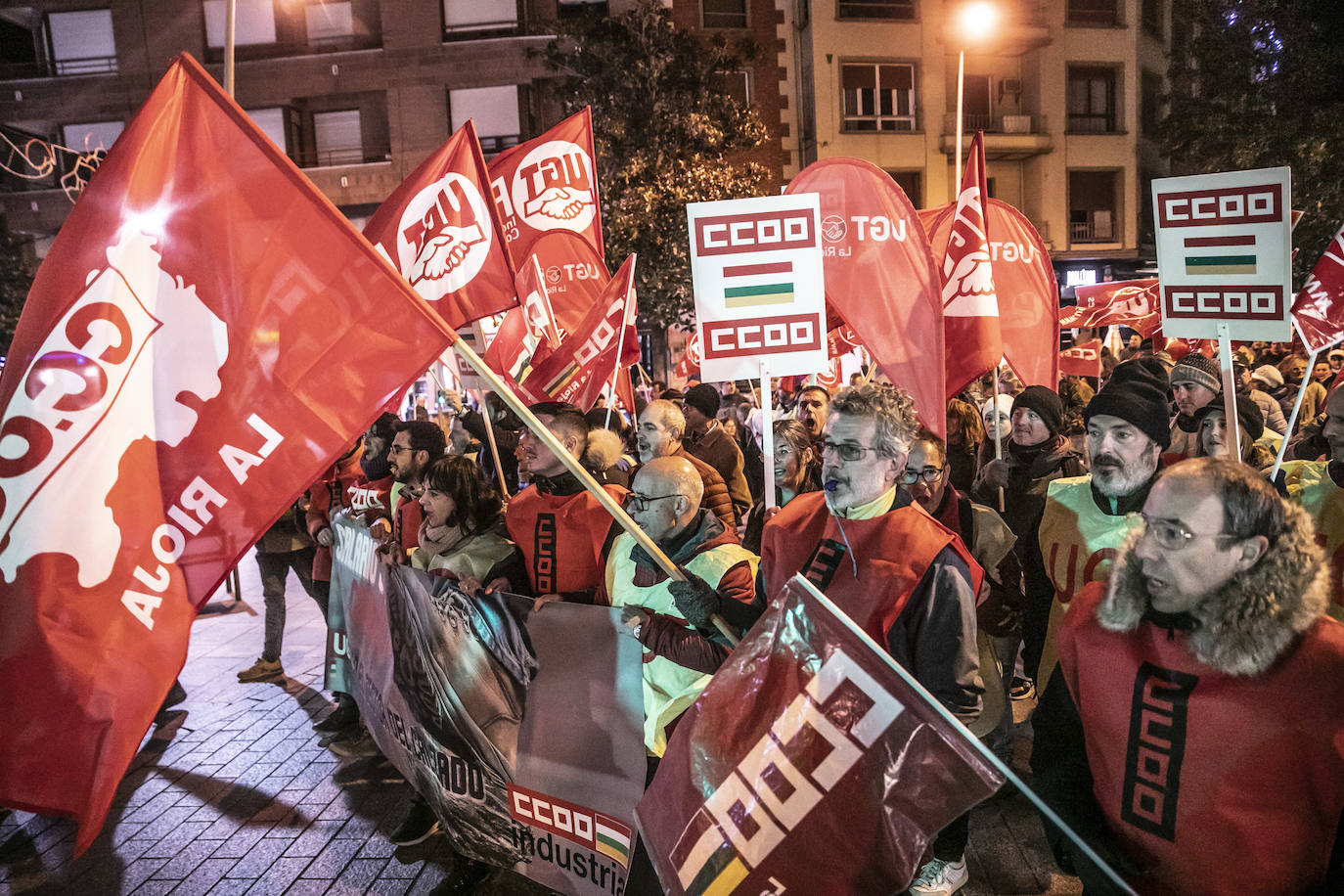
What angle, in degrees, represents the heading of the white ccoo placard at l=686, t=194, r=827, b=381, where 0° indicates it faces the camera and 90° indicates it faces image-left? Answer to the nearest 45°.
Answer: approximately 0°

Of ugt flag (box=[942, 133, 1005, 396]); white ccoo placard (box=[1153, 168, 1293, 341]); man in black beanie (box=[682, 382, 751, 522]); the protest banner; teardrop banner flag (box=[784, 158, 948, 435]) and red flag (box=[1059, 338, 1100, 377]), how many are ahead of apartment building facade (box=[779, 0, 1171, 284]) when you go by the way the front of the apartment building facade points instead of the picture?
6

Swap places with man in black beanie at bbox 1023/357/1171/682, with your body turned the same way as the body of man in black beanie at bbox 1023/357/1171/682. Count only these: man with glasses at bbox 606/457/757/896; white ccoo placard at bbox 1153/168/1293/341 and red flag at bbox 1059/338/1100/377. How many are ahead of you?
1

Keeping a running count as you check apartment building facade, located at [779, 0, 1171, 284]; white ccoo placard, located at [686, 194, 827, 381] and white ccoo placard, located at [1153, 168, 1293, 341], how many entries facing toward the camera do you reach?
3

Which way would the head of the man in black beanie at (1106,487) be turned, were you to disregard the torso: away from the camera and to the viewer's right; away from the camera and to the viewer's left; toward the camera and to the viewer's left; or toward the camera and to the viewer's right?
toward the camera and to the viewer's left

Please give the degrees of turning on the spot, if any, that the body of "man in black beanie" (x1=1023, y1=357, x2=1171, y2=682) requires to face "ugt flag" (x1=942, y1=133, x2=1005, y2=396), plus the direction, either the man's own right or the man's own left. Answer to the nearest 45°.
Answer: approximately 135° to the man's own right

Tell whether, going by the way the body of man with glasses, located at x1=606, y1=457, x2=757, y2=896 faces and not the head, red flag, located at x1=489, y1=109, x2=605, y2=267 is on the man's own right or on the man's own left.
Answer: on the man's own right

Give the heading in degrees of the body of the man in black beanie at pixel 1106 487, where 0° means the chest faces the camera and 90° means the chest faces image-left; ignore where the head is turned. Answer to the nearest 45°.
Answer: approximately 45°

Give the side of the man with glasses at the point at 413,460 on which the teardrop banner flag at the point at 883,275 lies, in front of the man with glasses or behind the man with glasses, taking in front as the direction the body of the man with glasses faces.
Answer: behind

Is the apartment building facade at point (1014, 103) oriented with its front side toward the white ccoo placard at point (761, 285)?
yes

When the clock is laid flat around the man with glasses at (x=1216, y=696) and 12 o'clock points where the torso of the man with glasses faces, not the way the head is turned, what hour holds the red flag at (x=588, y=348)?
The red flag is roughly at 3 o'clock from the man with glasses.

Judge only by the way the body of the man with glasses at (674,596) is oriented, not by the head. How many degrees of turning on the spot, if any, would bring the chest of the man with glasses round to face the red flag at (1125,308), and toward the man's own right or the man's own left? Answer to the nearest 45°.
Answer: approximately 180°

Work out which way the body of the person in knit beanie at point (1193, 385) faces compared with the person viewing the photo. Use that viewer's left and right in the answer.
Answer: facing the viewer and to the left of the viewer

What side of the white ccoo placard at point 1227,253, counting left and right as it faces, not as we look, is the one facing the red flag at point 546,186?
right
